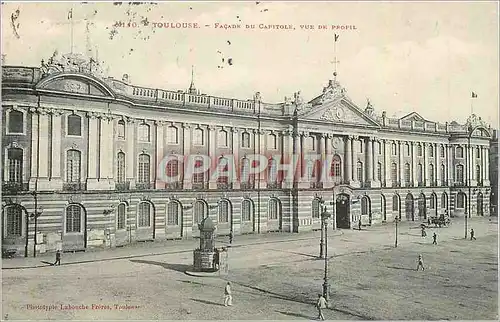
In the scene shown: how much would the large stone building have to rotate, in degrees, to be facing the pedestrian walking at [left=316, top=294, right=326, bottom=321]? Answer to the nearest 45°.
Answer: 0° — it already faces them

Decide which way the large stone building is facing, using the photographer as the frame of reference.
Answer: facing the viewer and to the right of the viewer
